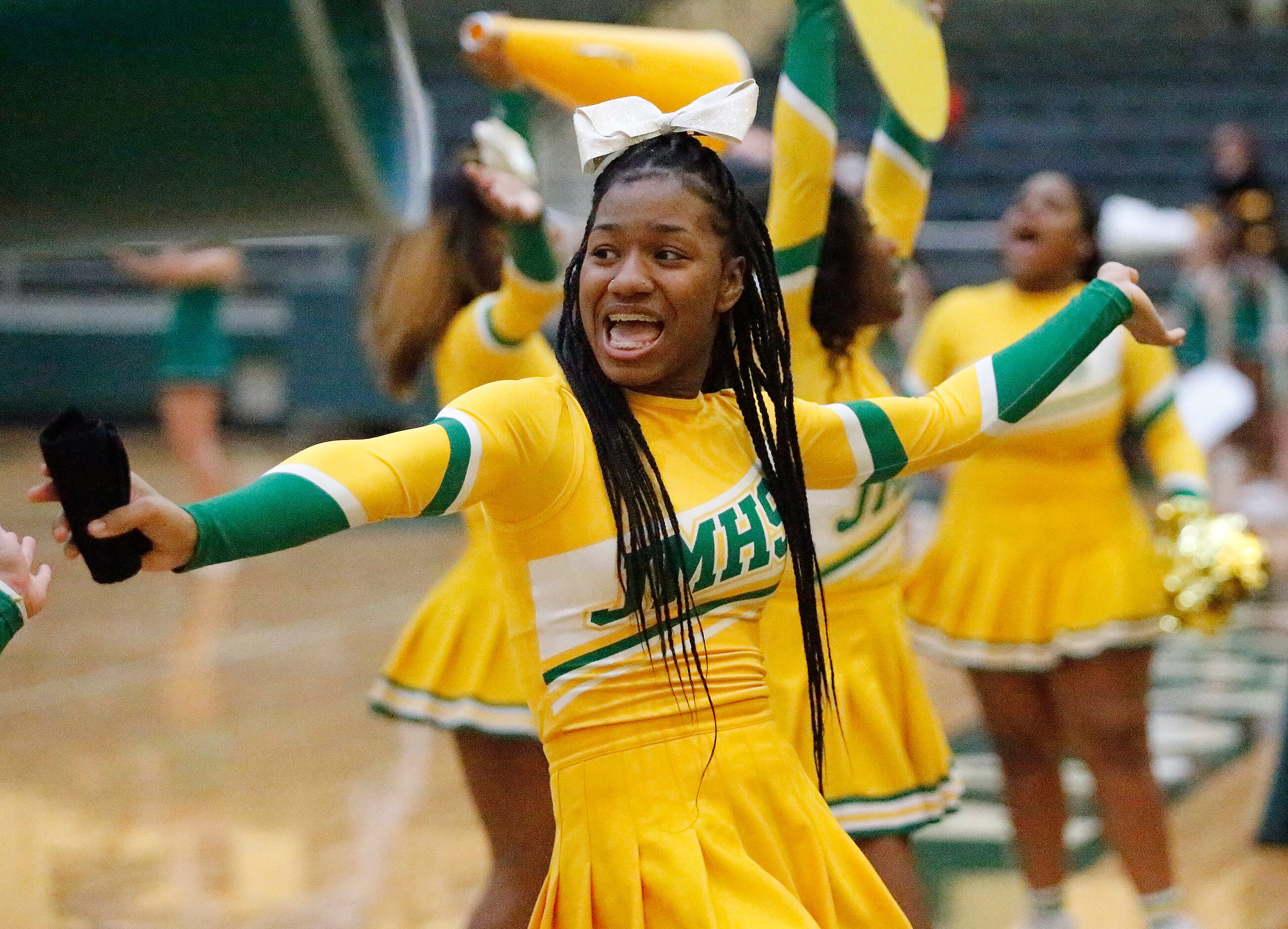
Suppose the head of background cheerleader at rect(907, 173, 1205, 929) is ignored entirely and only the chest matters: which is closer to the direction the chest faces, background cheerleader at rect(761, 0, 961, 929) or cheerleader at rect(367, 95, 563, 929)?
the background cheerleader

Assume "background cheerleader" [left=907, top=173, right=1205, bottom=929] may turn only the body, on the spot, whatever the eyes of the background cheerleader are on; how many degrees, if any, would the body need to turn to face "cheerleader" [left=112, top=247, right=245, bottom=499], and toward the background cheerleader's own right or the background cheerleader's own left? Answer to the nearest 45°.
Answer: approximately 135° to the background cheerleader's own right

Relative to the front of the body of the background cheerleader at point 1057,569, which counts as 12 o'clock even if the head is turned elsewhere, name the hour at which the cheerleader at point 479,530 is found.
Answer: The cheerleader is roughly at 2 o'clock from the background cheerleader.

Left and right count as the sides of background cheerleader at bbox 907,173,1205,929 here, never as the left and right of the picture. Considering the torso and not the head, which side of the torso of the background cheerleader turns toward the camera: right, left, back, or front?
front

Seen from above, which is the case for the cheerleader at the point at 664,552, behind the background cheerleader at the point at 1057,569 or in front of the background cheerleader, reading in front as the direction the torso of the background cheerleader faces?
in front

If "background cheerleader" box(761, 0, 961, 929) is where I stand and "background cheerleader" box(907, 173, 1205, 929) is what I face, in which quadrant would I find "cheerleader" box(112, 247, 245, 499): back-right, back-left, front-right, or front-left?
front-left

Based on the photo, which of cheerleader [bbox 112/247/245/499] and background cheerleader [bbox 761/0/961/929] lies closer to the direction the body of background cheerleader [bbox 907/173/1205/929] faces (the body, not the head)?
the background cheerleader

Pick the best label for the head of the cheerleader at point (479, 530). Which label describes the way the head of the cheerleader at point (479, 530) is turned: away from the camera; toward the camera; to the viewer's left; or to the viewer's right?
away from the camera

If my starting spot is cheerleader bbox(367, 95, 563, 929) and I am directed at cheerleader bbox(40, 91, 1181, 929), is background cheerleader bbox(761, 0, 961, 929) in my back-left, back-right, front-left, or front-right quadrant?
front-left

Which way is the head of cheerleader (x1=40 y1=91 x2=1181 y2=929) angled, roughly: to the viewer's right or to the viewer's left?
to the viewer's left

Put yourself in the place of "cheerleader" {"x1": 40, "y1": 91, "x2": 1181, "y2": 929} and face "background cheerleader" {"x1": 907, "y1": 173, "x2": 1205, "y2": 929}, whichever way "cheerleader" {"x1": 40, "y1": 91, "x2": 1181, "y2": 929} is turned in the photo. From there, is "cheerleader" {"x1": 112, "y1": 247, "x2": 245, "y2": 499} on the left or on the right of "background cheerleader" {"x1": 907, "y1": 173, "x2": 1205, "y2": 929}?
left

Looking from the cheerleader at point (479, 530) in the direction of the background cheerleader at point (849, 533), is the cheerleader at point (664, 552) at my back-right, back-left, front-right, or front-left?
front-right
